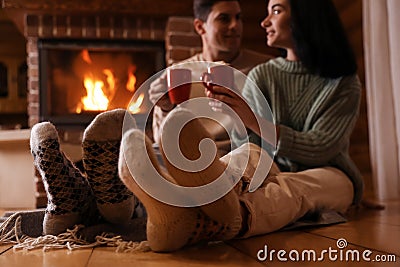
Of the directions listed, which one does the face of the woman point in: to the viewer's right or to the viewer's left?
to the viewer's left

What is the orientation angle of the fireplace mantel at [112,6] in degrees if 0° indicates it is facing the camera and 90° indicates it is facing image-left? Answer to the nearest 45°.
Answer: approximately 0°

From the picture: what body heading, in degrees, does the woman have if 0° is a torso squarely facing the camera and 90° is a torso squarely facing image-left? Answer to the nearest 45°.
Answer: approximately 45°

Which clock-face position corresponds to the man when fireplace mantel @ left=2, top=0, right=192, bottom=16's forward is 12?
The man is roughly at 11 o'clock from the fireplace mantel.

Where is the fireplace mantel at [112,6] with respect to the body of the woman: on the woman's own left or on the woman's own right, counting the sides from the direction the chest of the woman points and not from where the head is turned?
on the woman's own right

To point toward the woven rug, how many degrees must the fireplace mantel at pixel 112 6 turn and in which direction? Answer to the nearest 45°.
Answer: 0° — it already faces it

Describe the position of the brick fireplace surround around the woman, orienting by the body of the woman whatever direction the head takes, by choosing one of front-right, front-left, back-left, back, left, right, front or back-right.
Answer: right

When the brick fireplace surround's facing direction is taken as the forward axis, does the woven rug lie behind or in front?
in front
